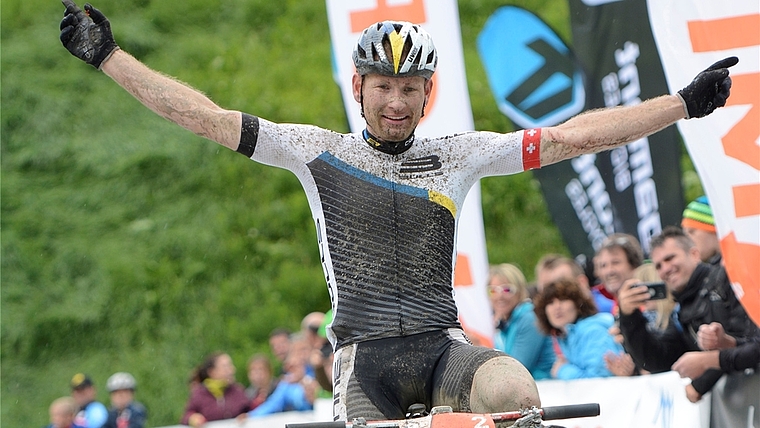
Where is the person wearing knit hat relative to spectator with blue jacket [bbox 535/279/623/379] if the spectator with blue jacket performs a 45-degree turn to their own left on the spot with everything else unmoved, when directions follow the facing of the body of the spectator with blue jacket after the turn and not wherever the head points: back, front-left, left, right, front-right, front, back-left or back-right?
left

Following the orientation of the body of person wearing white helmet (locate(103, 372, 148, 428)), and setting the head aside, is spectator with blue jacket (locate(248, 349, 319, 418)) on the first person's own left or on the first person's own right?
on the first person's own left

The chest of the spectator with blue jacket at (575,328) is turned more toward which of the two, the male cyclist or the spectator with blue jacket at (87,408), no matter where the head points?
the male cyclist

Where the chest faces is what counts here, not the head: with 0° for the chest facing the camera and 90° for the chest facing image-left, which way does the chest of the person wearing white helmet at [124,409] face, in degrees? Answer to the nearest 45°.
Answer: approximately 0°

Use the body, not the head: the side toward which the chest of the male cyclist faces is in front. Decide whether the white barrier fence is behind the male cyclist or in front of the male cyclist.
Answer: behind

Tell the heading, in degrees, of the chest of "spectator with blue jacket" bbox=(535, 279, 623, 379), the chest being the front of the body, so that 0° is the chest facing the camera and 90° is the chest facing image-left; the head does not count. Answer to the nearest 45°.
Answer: approximately 45°

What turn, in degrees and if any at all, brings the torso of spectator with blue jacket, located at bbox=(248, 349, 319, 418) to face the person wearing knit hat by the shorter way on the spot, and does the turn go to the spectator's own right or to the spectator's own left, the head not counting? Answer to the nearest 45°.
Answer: approximately 90° to the spectator's own left
